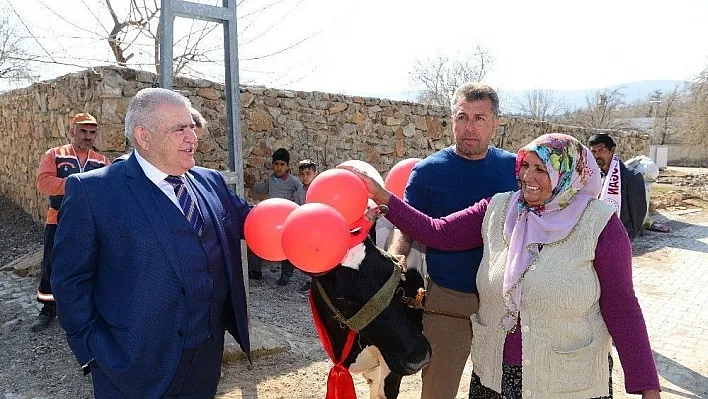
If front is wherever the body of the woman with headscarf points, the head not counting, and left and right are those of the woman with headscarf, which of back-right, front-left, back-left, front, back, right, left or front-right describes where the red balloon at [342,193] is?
front-right

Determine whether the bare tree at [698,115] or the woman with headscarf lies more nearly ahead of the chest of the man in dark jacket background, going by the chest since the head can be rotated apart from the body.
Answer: the woman with headscarf

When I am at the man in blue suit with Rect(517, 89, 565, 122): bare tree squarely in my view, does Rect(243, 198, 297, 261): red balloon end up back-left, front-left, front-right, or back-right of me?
front-right

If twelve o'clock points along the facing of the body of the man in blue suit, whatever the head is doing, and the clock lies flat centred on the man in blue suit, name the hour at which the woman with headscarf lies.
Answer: The woman with headscarf is roughly at 11 o'clock from the man in blue suit.

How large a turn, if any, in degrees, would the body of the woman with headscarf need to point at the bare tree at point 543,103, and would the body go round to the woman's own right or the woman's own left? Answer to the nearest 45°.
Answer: approximately 135° to the woman's own right

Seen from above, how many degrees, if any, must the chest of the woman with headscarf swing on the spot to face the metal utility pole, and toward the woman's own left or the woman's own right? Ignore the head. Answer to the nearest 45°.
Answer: approximately 90° to the woman's own right

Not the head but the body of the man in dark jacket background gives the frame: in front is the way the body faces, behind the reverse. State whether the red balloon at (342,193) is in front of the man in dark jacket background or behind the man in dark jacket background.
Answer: in front

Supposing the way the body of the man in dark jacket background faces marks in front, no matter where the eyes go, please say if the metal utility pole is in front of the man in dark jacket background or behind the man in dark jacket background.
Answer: in front

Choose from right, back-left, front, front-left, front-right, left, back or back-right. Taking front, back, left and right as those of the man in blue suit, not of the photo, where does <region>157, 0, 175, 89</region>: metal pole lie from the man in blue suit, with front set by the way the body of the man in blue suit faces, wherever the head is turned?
back-left

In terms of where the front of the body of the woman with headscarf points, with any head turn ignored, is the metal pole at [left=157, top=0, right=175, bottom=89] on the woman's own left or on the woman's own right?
on the woman's own right

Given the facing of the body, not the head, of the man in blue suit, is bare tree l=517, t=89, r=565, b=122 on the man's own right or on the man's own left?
on the man's own left

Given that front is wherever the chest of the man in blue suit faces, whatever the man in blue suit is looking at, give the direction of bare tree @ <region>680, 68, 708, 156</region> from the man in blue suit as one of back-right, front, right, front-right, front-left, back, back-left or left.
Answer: left

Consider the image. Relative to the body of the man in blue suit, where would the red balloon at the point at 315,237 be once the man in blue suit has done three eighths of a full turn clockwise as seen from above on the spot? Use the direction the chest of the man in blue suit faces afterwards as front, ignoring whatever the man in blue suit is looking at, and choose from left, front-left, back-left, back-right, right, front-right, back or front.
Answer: back

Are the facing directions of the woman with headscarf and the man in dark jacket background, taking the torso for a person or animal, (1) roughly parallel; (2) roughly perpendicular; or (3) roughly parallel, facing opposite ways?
roughly parallel

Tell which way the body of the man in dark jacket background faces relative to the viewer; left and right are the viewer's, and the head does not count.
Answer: facing the viewer and to the left of the viewer

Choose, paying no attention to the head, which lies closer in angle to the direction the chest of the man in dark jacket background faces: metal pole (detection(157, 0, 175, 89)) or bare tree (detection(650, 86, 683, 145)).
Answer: the metal pole

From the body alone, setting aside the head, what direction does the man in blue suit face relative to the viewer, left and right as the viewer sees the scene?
facing the viewer and to the right of the viewer

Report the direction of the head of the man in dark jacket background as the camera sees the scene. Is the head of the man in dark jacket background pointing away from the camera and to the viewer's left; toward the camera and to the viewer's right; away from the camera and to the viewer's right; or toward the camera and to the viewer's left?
toward the camera and to the viewer's left

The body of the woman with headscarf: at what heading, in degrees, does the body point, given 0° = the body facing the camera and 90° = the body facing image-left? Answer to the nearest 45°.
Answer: approximately 45°

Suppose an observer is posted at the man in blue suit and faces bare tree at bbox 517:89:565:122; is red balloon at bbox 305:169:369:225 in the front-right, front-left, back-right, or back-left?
front-right

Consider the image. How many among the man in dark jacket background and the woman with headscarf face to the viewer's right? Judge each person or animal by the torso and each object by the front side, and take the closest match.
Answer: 0
